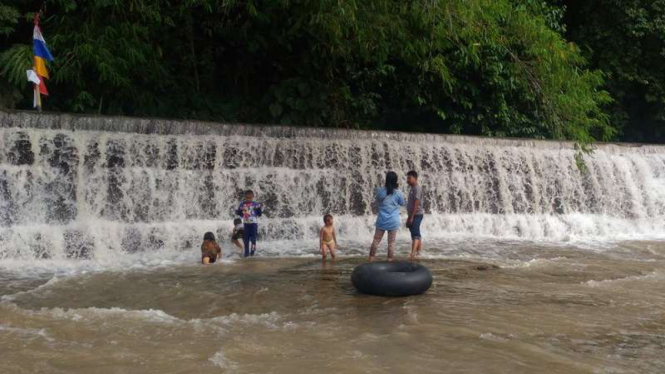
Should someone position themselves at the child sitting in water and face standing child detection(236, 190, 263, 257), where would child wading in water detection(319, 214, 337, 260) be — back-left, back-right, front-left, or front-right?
front-right

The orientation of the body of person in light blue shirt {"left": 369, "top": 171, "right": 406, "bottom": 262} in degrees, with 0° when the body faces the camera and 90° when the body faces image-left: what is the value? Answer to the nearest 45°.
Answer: approximately 180°

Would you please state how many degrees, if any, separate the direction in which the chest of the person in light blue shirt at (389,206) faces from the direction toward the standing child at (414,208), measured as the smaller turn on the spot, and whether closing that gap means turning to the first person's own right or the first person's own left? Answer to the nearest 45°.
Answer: approximately 45° to the first person's own right

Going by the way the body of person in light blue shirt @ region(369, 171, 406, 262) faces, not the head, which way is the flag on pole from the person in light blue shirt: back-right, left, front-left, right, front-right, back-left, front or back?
left

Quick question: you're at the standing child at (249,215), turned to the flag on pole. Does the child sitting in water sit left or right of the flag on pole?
left

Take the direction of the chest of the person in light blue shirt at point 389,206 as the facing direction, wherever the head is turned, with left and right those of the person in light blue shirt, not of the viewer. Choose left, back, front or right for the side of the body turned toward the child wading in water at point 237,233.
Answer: left

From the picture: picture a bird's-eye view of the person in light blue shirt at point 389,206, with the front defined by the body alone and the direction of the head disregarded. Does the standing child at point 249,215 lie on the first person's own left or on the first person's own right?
on the first person's own left
